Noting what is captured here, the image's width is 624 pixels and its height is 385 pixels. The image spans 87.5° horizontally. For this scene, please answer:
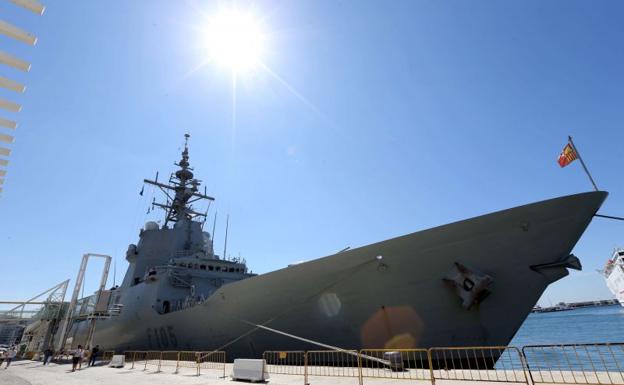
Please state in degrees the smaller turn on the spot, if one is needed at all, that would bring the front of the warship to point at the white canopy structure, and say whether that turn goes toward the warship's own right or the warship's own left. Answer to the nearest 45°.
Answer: approximately 90° to the warship's own right

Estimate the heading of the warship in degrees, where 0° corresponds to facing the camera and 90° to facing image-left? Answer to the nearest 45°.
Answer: approximately 315°

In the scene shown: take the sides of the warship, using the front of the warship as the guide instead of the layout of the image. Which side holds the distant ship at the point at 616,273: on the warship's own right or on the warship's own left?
on the warship's own left
